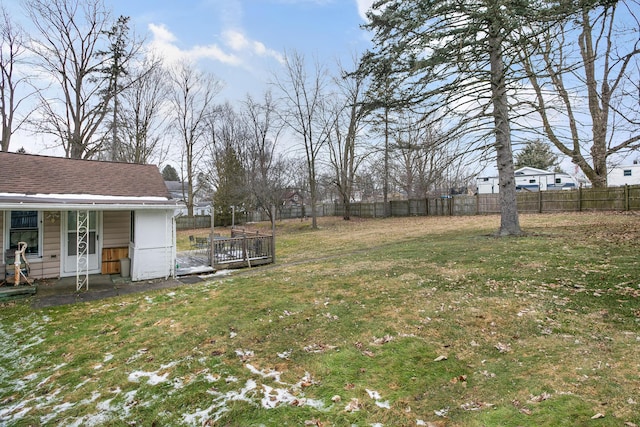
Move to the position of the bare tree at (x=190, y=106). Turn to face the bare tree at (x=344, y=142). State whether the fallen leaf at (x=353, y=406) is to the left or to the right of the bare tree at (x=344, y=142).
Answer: right

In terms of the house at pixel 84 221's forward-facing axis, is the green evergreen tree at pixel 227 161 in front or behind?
behind

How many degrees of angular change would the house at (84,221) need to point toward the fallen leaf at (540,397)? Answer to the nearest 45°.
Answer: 0° — it already faces it

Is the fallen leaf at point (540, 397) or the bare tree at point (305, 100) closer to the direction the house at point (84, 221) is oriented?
the fallen leaf

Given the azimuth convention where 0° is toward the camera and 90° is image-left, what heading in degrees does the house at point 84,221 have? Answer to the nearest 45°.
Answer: approximately 0°

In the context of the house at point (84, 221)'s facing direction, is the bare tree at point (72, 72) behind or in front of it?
behind

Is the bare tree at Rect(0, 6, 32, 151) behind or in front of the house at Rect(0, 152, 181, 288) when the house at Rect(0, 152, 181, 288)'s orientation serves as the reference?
behind

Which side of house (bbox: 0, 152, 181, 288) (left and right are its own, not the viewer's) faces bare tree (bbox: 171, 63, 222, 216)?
back
